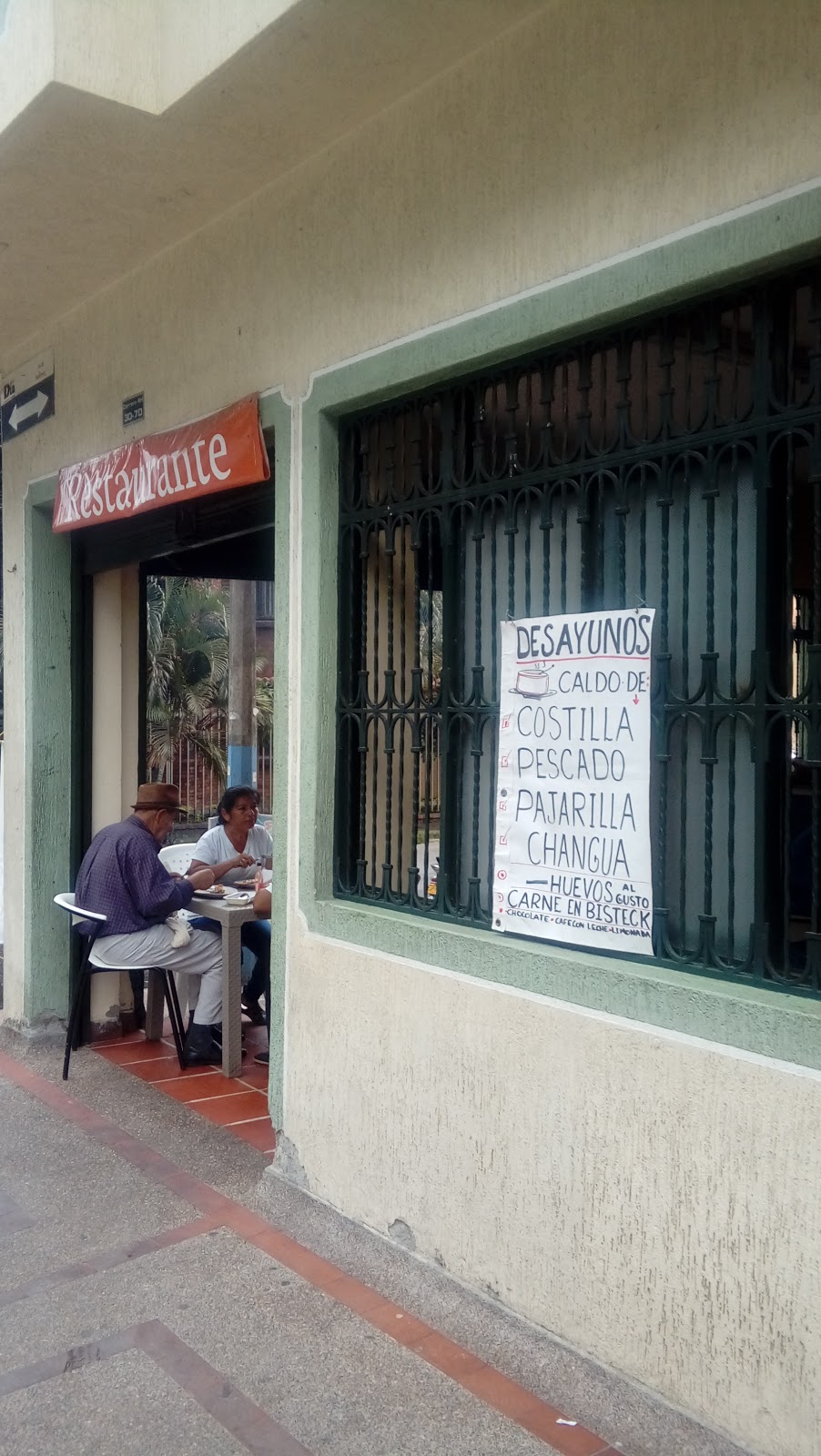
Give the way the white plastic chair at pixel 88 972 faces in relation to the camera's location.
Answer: facing to the right of the viewer

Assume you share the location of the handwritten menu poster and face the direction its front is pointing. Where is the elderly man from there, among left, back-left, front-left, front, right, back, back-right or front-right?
right

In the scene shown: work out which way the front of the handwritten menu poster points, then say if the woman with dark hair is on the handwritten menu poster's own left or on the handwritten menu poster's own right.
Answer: on the handwritten menu poster's own right

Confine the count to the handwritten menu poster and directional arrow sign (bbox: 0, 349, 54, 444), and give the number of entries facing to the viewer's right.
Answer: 0

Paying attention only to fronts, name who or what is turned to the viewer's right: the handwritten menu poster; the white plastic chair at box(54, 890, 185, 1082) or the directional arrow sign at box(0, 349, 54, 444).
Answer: the white plastic chair

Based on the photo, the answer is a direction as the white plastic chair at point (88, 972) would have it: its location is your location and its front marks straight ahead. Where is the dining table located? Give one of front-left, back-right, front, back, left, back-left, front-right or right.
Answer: front

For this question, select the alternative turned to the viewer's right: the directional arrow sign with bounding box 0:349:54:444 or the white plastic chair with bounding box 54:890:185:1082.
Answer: the white plastic chair

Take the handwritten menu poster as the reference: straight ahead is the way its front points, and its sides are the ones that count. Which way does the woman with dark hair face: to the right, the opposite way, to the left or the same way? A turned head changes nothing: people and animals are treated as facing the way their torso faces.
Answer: to the left

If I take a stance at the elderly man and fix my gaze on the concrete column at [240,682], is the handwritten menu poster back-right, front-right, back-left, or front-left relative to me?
back-right

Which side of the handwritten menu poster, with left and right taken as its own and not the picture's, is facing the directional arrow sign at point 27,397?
right

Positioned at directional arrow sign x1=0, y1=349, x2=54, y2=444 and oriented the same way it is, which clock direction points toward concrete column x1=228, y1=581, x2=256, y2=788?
The concrete column is roughly at 5 o'clock from the directional arrow sign.

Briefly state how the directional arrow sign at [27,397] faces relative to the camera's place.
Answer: facing the viewer and to the left of the viewer

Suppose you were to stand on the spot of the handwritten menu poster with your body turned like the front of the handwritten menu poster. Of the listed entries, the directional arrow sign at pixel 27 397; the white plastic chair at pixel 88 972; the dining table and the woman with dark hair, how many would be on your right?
4
